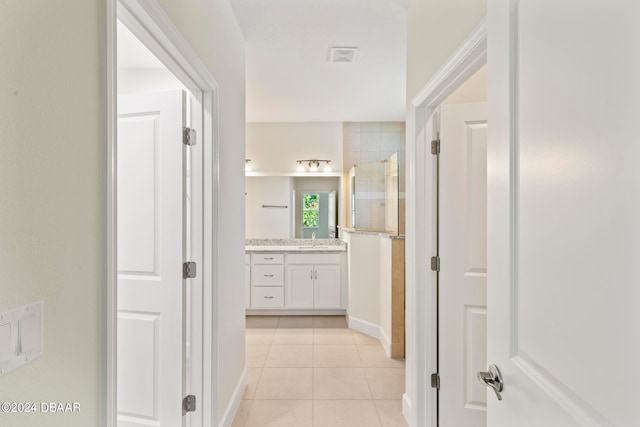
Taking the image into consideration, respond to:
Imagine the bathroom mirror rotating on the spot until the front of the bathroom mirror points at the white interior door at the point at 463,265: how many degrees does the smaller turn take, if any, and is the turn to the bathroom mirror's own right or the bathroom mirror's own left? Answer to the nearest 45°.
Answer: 0° — it already faces it

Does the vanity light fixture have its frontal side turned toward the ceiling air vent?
yes

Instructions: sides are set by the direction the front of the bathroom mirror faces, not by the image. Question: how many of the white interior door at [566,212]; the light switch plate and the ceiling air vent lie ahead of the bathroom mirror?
3

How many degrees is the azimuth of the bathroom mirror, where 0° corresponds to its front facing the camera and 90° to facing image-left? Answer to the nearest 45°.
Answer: approximately 0°
